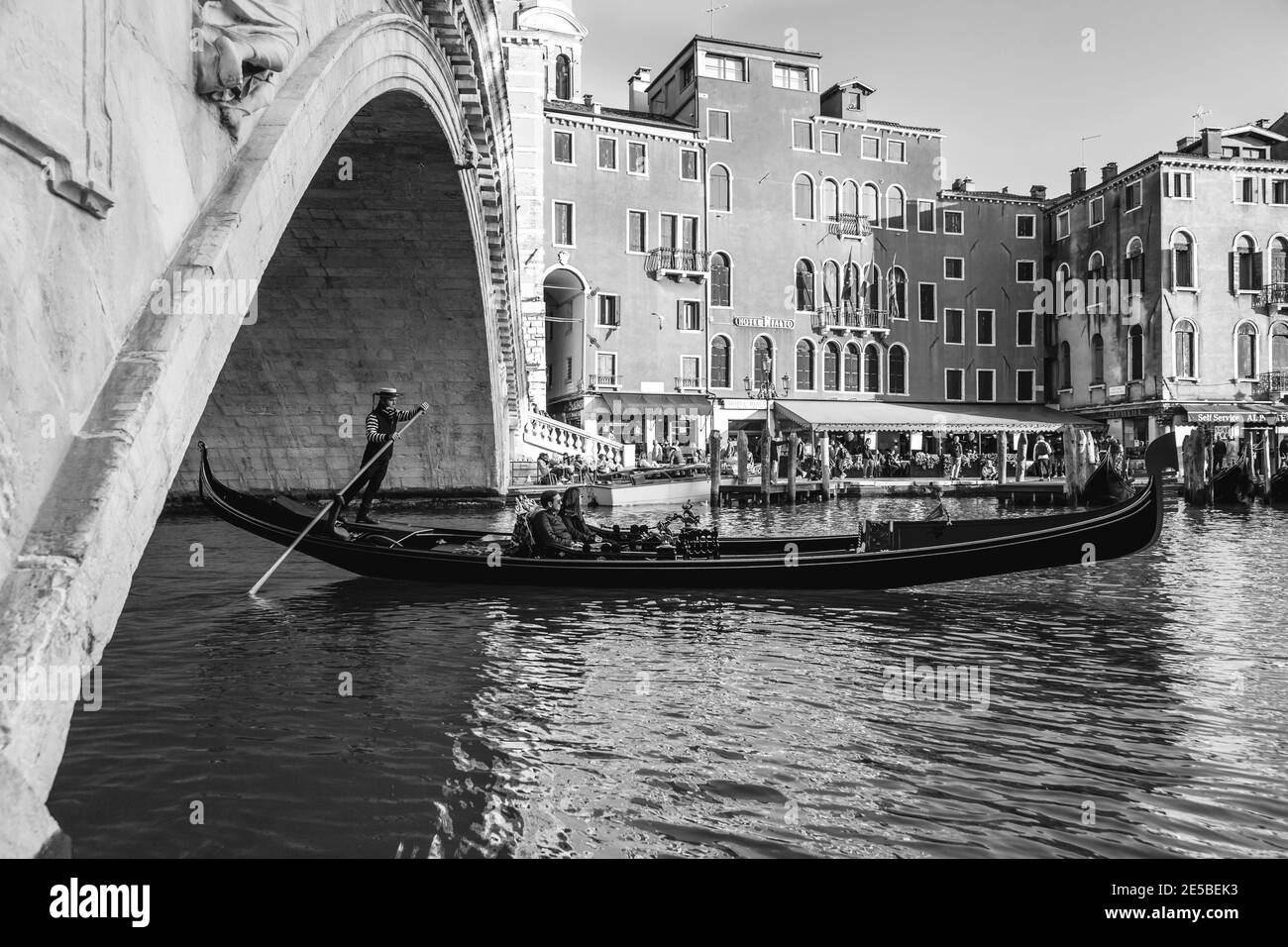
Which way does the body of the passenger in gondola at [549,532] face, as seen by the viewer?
to the viewer's right

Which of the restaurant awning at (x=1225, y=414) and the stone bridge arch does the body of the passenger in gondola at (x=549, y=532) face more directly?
the restaurant awning

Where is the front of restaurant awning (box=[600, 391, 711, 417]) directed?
toward the camera

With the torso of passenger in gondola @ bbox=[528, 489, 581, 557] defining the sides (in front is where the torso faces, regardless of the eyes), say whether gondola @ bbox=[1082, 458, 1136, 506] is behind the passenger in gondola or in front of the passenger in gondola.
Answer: in front

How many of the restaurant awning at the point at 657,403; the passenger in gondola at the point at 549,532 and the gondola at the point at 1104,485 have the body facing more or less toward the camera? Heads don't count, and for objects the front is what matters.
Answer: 2

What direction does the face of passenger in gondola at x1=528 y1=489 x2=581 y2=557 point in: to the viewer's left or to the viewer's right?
to the viewer's right

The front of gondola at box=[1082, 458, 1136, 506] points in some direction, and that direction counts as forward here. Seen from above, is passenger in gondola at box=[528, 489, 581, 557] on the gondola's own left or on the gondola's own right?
on the gondola's own right

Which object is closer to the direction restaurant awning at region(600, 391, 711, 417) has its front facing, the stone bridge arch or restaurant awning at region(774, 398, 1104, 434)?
the stone bridge arch

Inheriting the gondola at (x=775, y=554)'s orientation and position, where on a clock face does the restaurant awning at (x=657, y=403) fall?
The restaurant awning is roughly at 9 o'clock from the gondola.

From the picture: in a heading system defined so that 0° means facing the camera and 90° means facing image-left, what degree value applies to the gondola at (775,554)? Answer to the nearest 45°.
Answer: approximately 270°

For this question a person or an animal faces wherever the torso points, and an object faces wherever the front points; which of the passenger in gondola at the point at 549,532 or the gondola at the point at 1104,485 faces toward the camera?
the gondola

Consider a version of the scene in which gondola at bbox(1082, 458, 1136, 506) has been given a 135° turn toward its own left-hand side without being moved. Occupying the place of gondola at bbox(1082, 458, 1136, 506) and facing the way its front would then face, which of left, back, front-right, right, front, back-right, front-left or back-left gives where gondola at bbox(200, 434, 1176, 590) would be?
back
